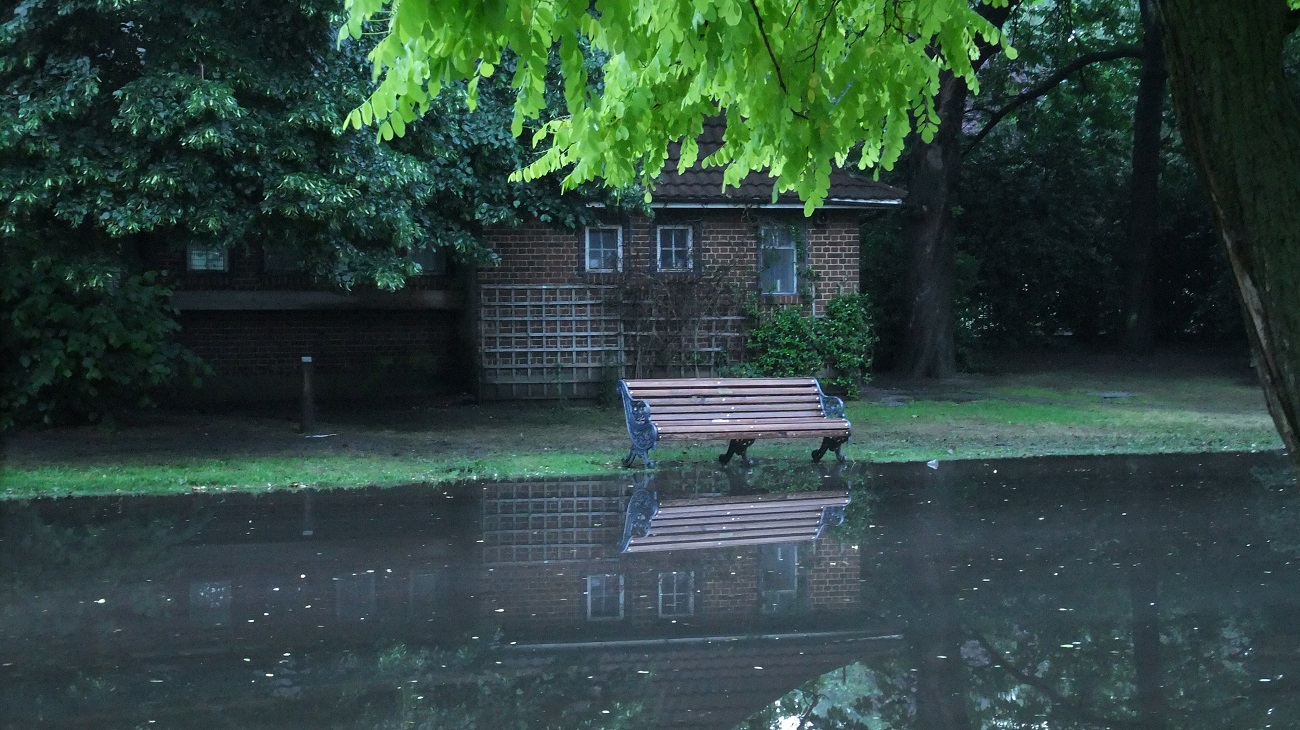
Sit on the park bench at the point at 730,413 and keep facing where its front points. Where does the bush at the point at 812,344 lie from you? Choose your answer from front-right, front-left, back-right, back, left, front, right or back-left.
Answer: back-left

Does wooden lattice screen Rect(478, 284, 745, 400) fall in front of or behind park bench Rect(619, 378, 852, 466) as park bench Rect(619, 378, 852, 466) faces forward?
behind

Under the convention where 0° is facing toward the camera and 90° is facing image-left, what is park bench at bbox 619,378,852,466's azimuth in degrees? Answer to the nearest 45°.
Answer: approximately 315°

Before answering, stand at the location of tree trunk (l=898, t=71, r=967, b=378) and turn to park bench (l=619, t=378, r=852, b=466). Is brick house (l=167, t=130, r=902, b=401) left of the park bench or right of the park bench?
right

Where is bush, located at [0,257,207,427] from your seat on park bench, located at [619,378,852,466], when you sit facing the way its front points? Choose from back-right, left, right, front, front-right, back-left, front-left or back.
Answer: back-right

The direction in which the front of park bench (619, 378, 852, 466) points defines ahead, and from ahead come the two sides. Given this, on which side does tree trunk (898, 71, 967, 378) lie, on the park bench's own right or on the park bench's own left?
on the park bench's own left

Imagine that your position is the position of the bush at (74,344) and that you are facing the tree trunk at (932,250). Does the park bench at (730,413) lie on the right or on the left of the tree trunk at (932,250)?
right
